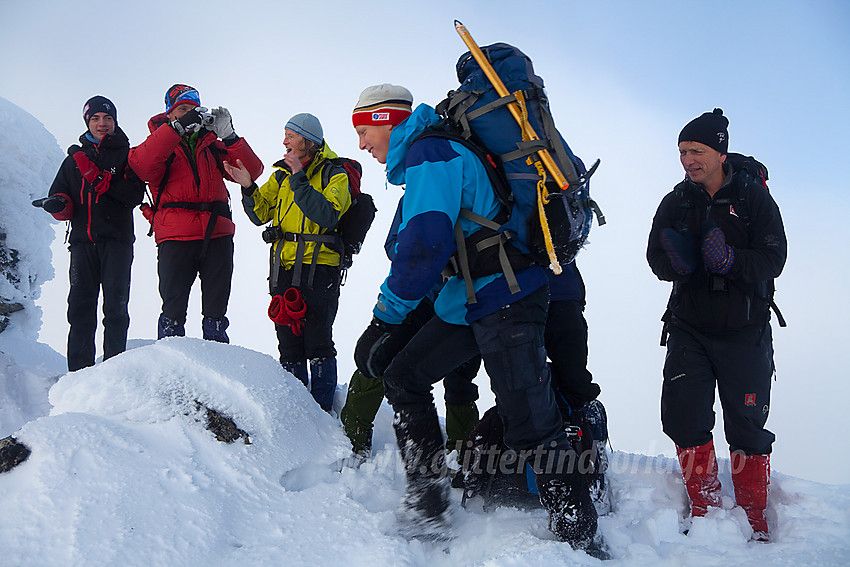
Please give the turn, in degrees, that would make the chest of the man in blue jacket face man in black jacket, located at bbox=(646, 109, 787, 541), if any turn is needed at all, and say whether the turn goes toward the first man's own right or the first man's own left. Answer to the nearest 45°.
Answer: approximately 135° to the first man's own right

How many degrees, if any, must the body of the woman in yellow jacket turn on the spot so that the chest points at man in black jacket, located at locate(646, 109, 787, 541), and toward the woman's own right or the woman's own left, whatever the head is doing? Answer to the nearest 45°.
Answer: approximately 90° to the woman's own left

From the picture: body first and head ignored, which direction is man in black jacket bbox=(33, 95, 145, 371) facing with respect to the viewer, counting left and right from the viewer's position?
facing the viewer

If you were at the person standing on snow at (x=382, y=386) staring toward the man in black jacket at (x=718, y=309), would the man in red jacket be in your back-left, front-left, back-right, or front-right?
back-left

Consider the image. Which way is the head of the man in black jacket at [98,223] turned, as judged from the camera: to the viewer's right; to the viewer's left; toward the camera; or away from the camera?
toward the camera

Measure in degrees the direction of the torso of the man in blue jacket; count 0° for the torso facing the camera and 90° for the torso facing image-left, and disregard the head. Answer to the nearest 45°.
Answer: approximately 90°

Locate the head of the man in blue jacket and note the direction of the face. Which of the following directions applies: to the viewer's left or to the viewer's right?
to the viewer's left

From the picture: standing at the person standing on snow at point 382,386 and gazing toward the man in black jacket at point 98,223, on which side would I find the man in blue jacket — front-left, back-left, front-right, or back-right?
back-left

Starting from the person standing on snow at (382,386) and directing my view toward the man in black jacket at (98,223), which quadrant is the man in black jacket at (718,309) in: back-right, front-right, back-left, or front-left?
back-right

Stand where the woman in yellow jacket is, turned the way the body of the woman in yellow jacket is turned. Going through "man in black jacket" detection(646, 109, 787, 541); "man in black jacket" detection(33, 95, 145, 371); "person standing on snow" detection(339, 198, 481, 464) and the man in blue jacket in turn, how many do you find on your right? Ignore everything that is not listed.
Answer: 1

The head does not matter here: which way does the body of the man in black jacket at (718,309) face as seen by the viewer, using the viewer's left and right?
facing the viewer and to the left of the viewer

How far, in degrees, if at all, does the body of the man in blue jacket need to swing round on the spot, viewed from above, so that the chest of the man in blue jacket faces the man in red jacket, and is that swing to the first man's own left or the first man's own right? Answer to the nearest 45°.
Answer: approximately 45° to the first man's own right
